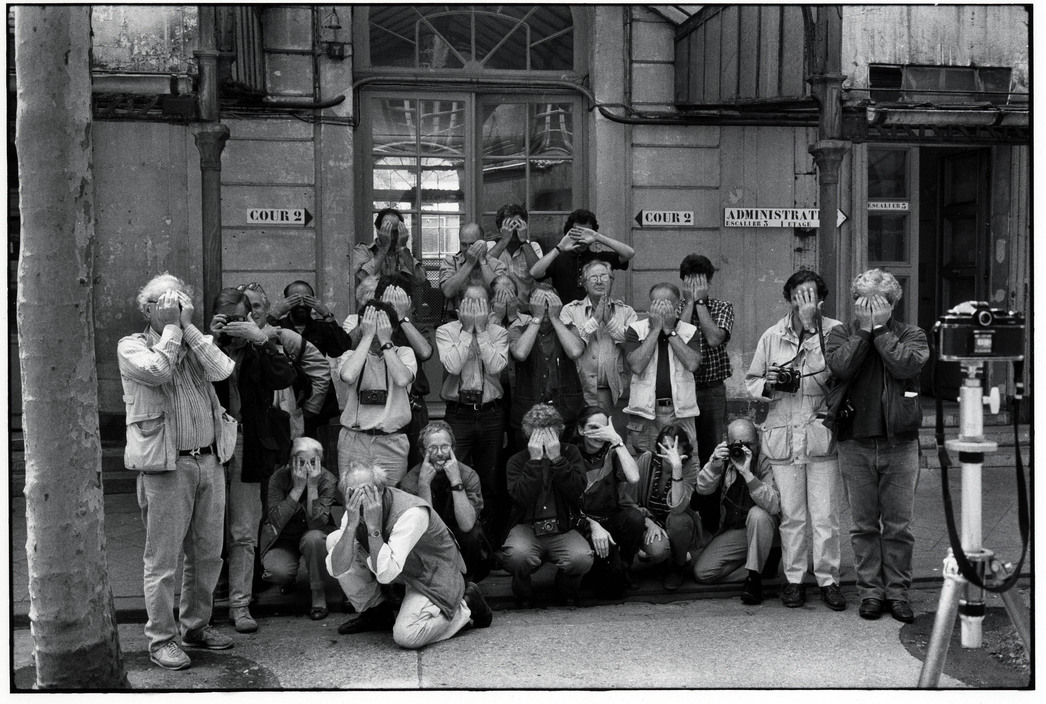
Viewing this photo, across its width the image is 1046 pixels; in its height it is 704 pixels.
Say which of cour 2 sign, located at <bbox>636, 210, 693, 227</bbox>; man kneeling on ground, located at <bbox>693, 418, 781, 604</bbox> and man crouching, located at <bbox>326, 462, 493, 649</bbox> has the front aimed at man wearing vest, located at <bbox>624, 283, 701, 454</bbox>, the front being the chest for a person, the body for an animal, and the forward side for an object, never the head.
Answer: the cour 2 sign

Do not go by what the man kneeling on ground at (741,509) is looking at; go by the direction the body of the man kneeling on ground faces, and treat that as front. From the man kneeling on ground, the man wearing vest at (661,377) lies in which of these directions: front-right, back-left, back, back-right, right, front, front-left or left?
back-right

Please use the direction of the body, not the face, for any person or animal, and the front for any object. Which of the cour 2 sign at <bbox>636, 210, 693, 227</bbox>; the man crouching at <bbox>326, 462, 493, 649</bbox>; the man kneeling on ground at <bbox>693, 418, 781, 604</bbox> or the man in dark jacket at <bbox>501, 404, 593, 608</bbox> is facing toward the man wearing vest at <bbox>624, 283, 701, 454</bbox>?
the cour 2 sign

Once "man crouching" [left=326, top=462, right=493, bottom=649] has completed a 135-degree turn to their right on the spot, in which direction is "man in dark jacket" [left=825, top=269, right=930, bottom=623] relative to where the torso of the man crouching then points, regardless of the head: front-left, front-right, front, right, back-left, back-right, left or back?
right

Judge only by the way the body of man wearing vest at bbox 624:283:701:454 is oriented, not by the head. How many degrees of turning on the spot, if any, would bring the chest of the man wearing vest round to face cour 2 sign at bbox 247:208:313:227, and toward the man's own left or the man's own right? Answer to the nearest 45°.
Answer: approximately 135° to the man's own right

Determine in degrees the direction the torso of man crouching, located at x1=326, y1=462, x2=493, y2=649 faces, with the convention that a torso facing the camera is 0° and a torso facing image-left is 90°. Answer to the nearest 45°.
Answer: approximately 45°

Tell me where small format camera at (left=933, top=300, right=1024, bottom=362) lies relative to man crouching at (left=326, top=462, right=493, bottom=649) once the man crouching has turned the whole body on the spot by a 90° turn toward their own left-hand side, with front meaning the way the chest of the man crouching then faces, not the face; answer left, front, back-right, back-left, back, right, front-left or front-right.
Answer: front

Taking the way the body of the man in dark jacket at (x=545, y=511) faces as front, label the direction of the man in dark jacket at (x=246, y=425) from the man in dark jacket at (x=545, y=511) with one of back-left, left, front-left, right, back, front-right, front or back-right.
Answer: right

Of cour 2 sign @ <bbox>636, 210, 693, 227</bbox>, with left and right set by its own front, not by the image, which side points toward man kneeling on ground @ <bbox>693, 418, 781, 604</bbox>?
front

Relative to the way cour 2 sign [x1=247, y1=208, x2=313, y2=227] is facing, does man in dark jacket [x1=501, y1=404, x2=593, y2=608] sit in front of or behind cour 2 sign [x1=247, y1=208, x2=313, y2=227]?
in front
